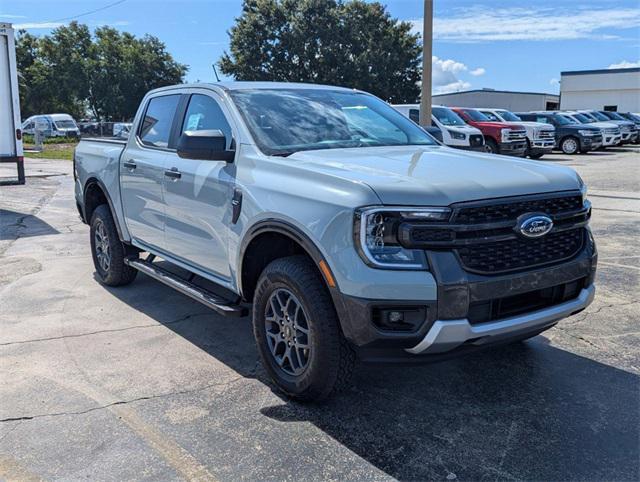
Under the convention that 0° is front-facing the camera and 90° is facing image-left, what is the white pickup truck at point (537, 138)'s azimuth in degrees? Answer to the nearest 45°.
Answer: approximately 315°

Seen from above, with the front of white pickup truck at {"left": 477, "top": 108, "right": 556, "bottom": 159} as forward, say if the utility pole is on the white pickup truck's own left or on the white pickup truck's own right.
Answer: on the white pickup truck's own right

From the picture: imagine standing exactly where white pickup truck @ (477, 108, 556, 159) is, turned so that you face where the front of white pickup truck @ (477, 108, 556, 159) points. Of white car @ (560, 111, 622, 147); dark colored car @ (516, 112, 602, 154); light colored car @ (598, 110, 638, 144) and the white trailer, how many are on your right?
1

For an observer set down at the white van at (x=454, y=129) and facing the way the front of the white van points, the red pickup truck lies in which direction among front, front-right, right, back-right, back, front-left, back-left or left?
left

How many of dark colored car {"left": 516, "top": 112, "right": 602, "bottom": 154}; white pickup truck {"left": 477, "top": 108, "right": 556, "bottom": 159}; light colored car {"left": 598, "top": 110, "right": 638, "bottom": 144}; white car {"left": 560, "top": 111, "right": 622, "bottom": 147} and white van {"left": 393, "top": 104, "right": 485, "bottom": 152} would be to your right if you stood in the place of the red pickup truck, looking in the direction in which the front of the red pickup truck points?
1

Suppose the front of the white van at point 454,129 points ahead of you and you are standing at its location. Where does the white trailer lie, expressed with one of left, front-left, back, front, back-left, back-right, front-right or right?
right

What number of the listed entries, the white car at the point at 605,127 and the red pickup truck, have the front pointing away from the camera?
0

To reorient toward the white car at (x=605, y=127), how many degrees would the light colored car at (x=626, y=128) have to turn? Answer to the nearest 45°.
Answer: approximately 45° to its right

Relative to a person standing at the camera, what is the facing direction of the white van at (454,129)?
facing the viewer and to the right of the viewer

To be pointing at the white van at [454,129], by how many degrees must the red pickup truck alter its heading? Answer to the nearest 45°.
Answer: approximately 90° to its right
